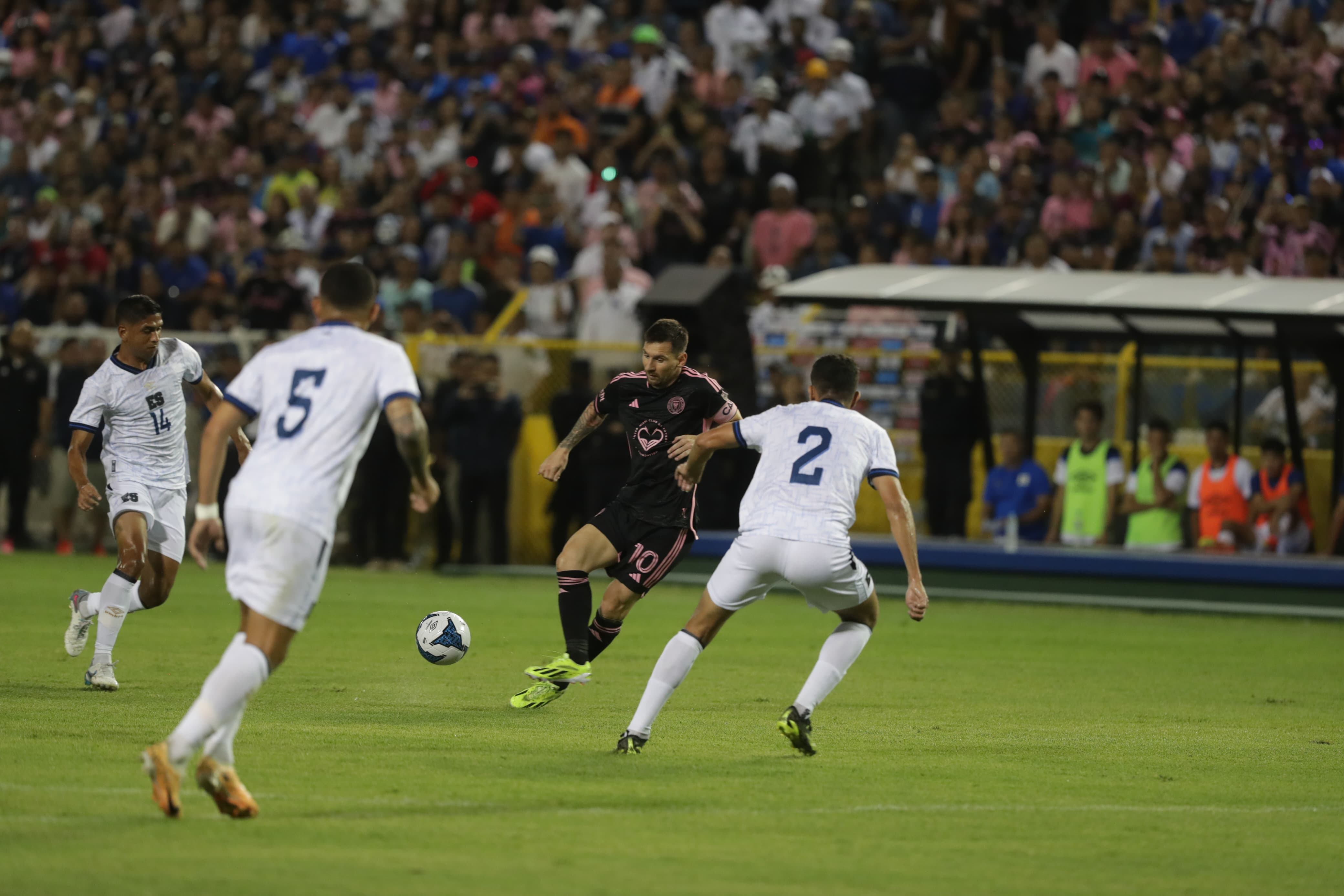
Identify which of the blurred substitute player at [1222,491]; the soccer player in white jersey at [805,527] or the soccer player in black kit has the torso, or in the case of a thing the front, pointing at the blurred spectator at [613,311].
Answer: the soccer player in white jersey

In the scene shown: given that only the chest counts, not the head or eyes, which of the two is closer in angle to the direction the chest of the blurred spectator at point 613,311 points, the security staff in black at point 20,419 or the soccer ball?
the soccer ball

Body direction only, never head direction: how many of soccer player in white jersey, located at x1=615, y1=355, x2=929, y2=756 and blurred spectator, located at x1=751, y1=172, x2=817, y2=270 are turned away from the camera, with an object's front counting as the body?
1

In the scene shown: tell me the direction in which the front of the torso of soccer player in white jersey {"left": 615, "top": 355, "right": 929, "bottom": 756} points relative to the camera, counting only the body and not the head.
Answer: away from the camera

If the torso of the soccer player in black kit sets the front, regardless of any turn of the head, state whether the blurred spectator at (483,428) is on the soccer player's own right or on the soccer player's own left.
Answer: on the soccer player's own right

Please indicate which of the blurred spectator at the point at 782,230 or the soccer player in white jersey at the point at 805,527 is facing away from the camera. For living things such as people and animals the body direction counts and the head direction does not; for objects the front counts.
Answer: the soccer player in white jersey
